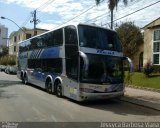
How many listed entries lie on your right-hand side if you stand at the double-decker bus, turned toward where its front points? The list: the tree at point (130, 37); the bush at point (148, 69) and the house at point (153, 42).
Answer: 0

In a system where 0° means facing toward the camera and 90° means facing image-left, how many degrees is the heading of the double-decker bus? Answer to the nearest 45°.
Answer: approximately 315°

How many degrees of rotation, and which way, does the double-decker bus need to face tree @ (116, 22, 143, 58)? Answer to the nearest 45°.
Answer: approximately 135° to its left

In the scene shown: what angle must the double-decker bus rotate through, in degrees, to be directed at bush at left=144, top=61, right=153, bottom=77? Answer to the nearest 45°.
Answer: approximately 90° to its left

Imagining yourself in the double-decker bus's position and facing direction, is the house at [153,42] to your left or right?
on your left
